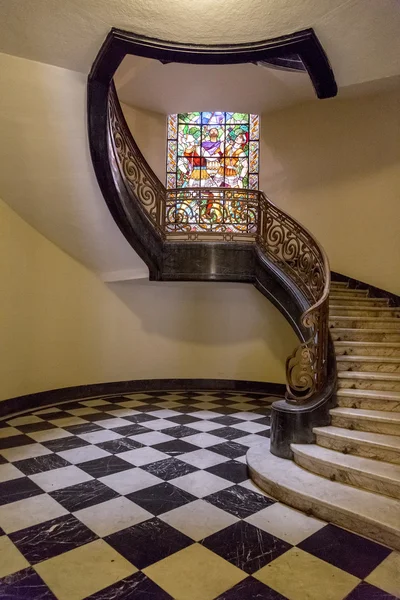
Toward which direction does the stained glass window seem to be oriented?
toward the camera

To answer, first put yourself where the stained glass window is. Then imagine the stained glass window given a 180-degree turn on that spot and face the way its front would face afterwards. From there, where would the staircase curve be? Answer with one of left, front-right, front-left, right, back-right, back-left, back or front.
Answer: back
